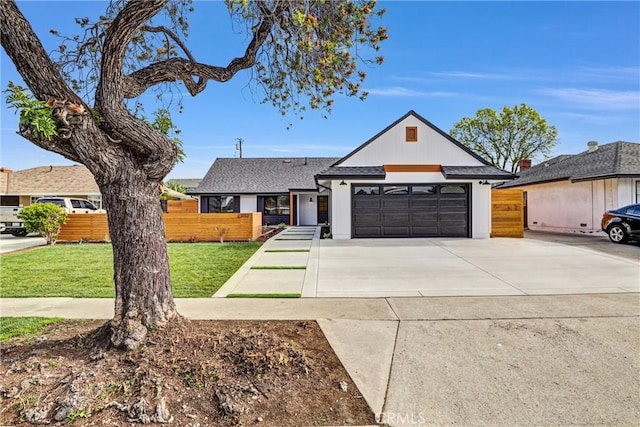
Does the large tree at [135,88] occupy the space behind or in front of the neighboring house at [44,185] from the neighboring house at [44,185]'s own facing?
in front

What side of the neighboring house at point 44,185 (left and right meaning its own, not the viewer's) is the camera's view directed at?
front

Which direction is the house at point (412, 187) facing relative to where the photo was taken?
toward the camera

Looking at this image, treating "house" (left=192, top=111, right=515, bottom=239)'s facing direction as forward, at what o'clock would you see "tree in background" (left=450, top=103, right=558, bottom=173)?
The tree in background is roughly at 7 o'clock from the house.

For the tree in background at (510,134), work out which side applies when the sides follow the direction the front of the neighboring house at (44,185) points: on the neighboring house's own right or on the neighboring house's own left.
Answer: on the neighboring house's own left

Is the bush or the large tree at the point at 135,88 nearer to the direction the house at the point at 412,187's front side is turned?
the large tree

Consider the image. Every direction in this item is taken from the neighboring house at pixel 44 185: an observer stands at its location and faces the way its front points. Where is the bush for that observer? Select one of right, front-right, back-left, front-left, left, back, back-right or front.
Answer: front

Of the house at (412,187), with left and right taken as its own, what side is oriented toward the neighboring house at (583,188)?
left

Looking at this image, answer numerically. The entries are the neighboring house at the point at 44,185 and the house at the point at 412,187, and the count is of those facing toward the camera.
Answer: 2

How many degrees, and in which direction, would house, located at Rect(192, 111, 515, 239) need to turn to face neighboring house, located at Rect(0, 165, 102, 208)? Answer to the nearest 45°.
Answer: approximately 90° to its right

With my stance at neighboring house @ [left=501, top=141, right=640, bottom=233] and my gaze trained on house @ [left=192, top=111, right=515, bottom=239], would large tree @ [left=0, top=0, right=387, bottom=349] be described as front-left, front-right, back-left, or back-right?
front-left

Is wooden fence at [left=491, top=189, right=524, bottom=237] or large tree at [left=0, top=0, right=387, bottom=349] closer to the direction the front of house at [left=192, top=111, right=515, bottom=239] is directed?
the large tree

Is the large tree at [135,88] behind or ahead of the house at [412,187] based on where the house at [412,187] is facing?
ahead
